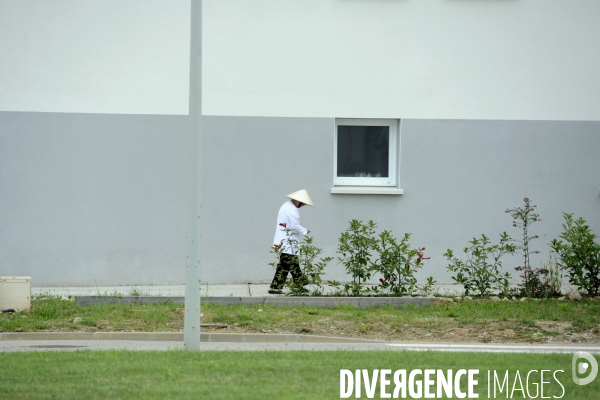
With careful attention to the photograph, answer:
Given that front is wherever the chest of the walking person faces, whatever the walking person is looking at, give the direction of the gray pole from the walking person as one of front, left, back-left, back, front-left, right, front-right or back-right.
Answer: right

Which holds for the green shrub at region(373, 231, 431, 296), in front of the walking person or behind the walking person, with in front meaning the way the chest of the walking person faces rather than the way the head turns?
in front

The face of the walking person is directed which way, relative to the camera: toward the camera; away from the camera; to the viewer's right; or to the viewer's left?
to the viewer's right

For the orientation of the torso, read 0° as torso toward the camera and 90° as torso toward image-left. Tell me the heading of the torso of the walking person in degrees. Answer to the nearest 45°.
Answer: approximately 270°

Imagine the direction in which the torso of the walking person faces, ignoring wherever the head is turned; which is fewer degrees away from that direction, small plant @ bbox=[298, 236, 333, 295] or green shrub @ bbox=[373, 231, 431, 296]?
the green shrub

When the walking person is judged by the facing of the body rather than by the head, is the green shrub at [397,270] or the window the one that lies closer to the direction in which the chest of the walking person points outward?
the green shrub

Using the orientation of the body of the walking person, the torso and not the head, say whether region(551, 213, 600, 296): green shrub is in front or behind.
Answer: in front

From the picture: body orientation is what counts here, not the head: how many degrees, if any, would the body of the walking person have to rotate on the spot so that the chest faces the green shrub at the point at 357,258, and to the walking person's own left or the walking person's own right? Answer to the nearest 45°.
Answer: approximately 45° to the walking person's own right

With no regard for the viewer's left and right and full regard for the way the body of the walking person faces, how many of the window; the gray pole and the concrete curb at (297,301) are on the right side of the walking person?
2
